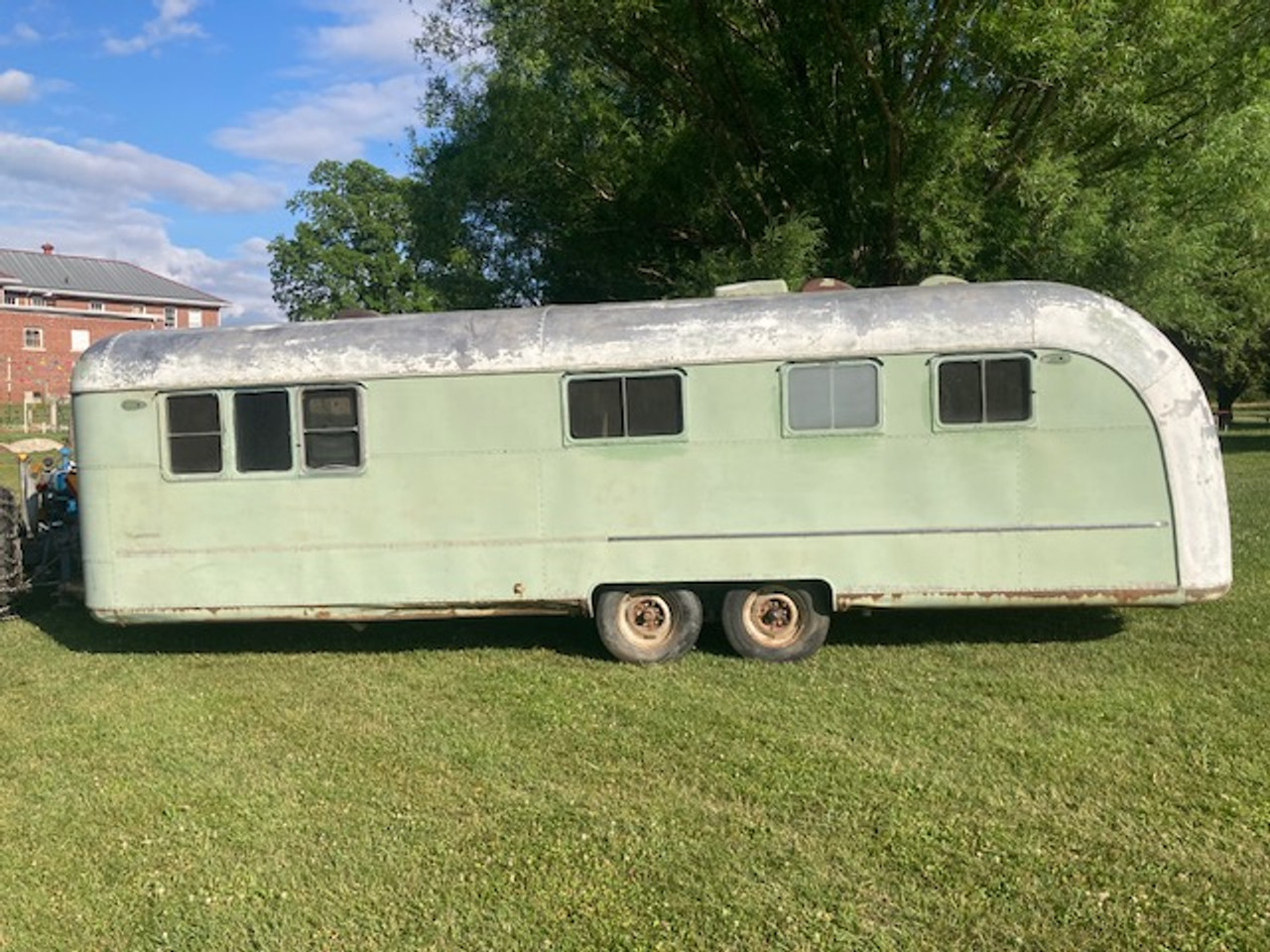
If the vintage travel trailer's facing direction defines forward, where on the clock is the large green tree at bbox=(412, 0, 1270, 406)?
The large green tree is roughly at 4 o'clock from the vintage travel trailer.

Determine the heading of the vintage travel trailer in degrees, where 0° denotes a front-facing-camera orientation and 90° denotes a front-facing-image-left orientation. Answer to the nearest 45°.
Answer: approximately 90°
